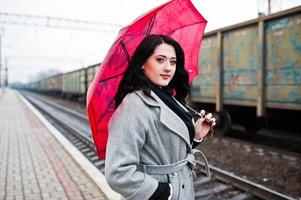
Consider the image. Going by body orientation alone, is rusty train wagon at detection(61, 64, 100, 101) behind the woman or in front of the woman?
behind

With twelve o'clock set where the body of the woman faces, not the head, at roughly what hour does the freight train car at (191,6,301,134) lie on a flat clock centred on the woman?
The freight train car is roughly at 8 o'clock from the woman.

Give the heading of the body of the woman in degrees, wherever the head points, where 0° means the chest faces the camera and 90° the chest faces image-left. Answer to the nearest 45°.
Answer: approximately 315°

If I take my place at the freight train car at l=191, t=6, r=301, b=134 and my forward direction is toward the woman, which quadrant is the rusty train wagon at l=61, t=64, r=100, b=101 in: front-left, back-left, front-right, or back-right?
back-right
